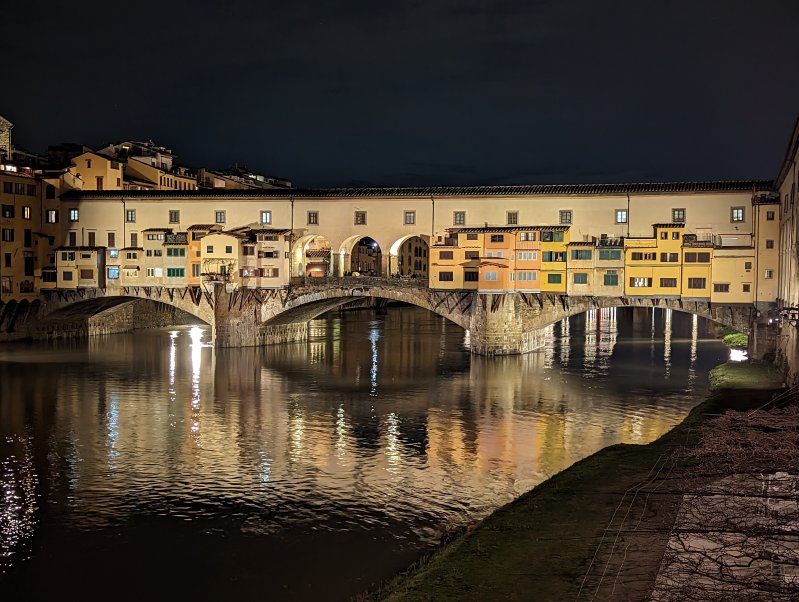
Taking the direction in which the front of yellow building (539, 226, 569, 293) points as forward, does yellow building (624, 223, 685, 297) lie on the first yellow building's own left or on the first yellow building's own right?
on the first yellow building's own left

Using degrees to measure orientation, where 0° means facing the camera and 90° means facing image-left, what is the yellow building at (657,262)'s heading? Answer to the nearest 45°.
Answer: approximately 0°

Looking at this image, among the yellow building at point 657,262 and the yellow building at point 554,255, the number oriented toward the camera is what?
2

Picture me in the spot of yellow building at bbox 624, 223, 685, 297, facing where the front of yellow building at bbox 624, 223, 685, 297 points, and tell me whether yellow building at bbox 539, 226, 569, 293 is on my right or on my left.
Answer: on my right

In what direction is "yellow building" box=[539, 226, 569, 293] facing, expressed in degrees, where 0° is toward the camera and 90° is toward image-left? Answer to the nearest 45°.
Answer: approximately 0°
